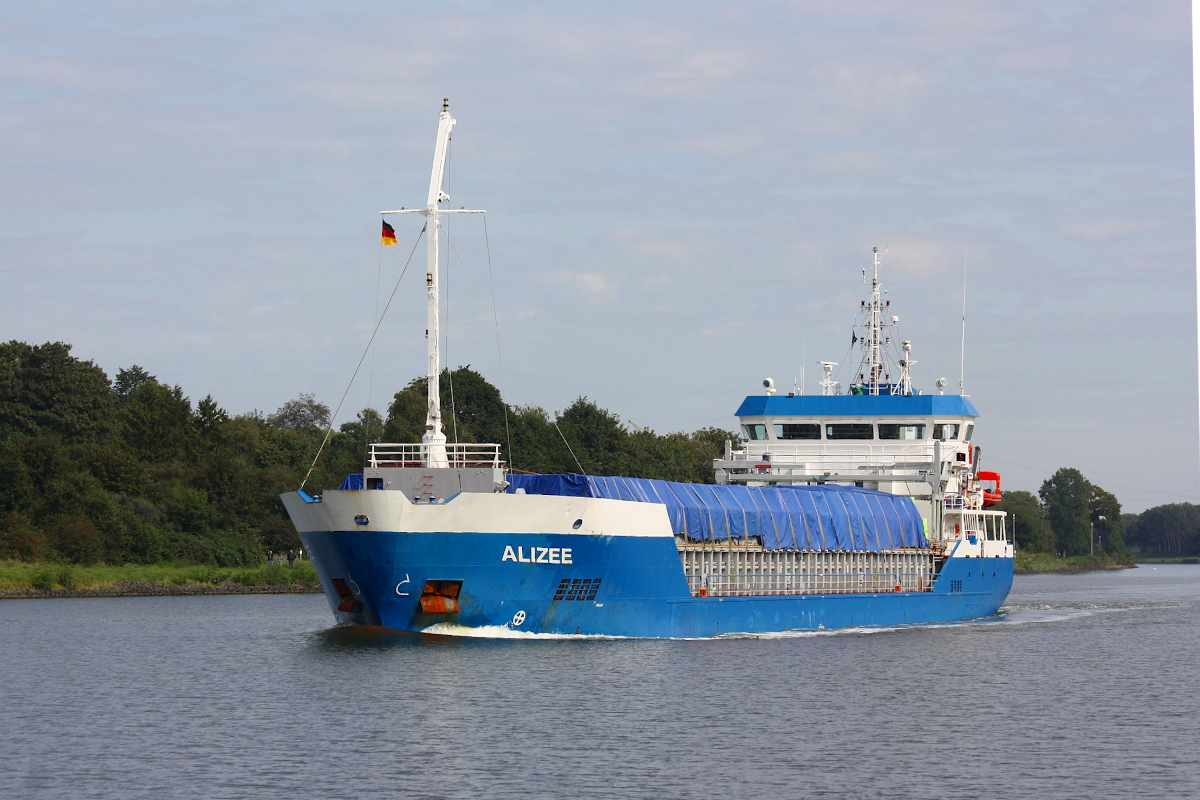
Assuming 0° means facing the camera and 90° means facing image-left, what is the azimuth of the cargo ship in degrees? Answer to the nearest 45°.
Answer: approximately 45°
